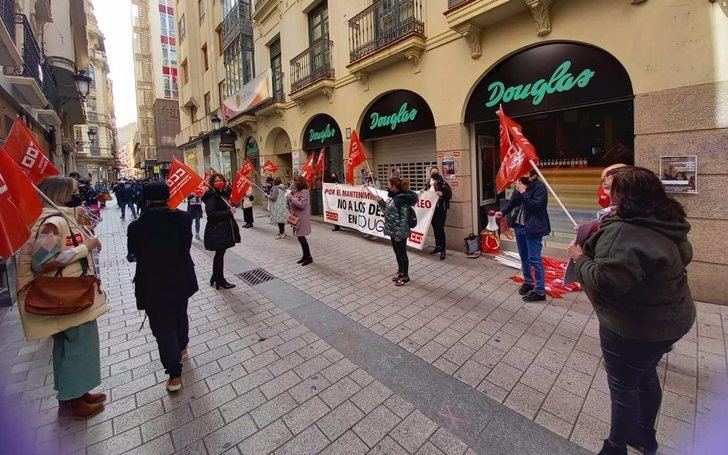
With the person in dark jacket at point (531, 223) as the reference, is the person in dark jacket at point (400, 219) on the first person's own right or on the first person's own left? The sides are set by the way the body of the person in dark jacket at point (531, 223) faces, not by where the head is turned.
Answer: on the first person's own right

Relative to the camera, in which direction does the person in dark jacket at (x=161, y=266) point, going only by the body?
away from the camera

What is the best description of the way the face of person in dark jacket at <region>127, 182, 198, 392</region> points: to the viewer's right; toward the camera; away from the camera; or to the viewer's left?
away from the camera

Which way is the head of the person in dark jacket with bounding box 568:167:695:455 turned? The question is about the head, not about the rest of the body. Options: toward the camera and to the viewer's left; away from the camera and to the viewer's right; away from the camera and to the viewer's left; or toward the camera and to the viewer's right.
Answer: away from the camera and to the viewer's left

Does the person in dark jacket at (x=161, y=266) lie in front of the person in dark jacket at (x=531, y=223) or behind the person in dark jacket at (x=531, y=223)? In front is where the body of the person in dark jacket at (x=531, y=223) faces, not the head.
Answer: in front
